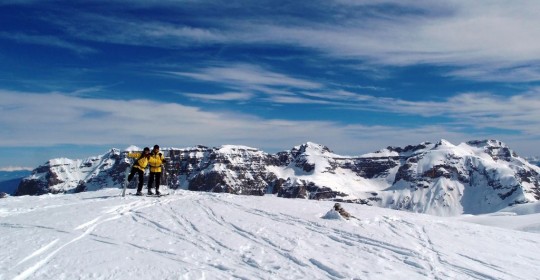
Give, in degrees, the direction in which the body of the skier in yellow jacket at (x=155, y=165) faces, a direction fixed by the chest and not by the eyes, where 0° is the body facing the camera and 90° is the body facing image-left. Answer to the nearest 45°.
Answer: approximately 0°
